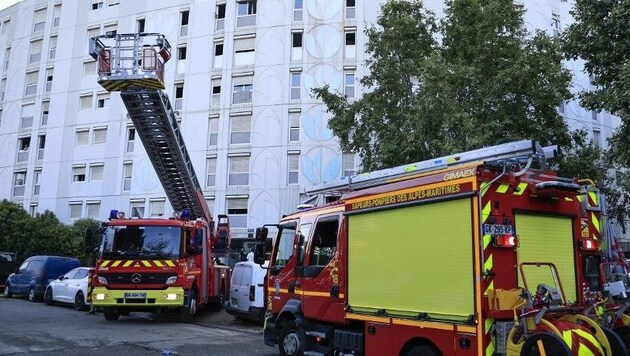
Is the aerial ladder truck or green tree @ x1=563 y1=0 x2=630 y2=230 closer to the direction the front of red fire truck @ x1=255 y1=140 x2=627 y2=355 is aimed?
the aerial ladder truck

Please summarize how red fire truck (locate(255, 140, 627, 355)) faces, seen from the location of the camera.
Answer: facing away from the viewer and to the left of the viewer

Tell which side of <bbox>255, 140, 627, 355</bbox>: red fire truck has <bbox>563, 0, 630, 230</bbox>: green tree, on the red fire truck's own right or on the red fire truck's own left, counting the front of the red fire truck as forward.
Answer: on the red fire truck's own right

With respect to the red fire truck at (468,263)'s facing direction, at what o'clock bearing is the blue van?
The blue van is roughly at 12 o'clock from the red fire truck.

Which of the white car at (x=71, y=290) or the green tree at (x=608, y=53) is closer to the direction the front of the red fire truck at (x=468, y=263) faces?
the white car

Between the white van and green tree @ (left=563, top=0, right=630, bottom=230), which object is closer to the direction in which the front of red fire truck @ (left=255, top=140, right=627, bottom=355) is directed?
the white van

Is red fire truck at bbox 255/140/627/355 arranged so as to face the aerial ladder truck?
yes

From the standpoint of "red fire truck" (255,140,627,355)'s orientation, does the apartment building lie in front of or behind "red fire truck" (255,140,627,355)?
in front

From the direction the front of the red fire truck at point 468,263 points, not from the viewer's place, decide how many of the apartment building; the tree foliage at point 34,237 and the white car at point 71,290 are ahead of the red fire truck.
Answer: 3

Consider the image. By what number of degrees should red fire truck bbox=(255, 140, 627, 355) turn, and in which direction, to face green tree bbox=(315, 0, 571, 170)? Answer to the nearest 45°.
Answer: approximately 45° to its right

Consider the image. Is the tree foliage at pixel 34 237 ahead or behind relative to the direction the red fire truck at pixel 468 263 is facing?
ahead
